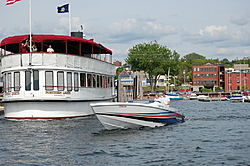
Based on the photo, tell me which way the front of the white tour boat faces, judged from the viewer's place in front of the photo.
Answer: facing away from the viewer and to the right of the viewer
